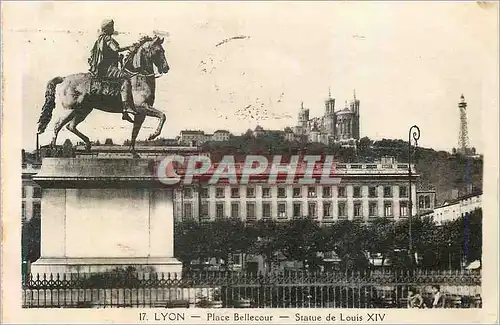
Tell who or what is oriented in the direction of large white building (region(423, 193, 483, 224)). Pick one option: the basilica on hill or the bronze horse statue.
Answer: the bronze horse statue

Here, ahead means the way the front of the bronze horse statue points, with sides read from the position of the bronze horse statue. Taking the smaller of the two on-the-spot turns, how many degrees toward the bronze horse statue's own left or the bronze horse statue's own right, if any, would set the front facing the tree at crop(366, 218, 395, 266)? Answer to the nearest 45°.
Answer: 0° — it already faces it

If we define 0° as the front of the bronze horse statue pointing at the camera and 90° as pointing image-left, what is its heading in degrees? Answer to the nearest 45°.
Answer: approximately 270°

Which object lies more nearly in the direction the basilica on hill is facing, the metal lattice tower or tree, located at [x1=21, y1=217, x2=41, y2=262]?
the tree

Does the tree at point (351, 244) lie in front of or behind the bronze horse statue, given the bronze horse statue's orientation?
in front

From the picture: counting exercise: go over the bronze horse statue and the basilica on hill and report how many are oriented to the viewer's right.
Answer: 1
